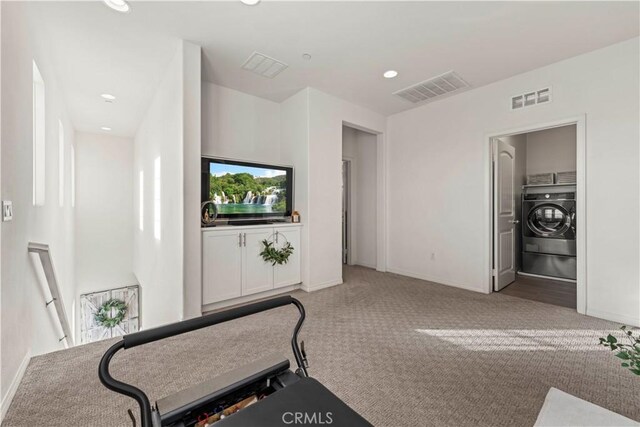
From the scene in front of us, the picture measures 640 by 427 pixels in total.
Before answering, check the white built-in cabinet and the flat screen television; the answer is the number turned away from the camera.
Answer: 0

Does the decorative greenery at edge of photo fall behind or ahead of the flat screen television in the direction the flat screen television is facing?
ahead

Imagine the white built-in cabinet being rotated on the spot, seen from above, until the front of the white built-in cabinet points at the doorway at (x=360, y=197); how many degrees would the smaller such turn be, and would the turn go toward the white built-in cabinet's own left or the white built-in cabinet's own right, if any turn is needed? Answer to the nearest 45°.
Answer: approximately 90° to the white built-in cabinet's own left

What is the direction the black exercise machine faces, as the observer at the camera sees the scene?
facing away from the viewer and to the left of the viewer

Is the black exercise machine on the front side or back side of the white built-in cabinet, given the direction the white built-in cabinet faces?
on the front side

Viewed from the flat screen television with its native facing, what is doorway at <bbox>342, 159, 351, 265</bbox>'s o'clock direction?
The doorway is roughly at 9 o'clock from the flat screen television.

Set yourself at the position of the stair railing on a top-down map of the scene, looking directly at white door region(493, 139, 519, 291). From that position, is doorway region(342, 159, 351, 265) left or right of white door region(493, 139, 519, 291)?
left

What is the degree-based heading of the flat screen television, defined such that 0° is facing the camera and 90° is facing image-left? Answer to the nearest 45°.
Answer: approximately 315°

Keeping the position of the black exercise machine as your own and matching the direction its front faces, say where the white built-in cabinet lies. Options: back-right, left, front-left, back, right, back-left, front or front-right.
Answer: front-right

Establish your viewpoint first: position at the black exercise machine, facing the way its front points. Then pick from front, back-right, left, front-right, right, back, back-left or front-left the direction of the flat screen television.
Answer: front-right

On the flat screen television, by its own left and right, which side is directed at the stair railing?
right

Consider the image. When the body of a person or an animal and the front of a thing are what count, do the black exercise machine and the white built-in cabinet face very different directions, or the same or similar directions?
very different directions

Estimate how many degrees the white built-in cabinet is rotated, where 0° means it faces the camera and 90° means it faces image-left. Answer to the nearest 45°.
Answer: approximately 315°

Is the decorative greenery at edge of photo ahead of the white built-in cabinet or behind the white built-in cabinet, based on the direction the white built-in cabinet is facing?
ahead

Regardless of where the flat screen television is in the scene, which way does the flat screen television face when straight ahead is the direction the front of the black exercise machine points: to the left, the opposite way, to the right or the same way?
the opposite way
